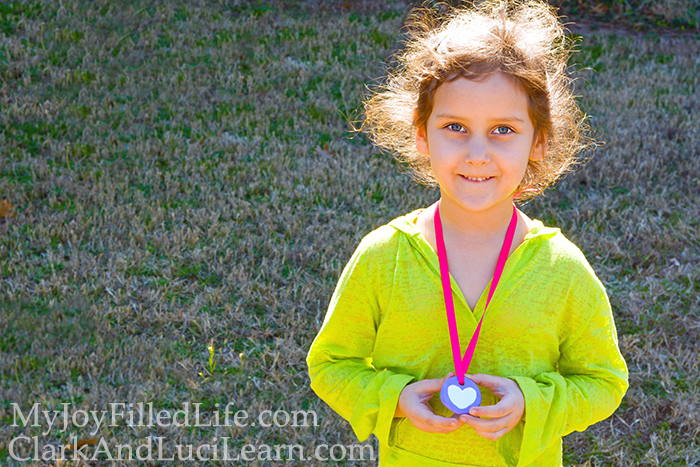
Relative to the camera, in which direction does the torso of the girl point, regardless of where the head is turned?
toward the camera
